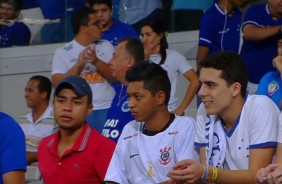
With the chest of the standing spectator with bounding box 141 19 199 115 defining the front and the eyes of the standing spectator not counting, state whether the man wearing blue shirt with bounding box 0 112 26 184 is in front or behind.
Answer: in front

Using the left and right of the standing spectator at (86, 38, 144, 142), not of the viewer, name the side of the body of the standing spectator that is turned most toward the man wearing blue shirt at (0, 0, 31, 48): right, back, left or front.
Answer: right

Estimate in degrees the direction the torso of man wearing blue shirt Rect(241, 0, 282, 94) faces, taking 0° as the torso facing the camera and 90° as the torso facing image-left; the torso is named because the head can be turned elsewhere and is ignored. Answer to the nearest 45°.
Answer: approximately 315°

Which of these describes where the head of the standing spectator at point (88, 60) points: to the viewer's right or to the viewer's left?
to the viewer's right

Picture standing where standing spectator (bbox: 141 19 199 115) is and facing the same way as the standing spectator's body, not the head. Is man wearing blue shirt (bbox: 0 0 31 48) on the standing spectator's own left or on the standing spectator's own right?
on the standing spectator's own right

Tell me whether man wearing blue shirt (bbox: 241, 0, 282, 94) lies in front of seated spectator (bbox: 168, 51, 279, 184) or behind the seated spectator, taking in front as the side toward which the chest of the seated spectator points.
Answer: behind

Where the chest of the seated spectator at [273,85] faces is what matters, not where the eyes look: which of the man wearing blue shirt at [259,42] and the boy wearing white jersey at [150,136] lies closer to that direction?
the boy wearing white jersey
